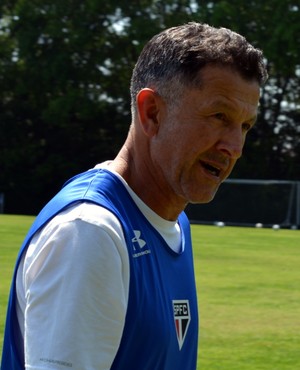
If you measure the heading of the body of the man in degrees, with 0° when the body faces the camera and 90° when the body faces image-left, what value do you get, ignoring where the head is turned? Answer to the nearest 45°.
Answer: approximately 315°
